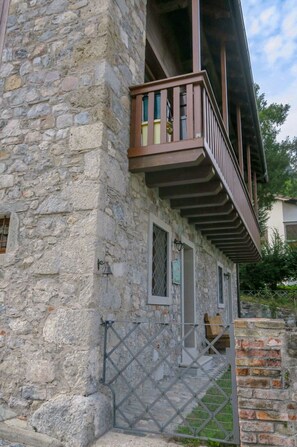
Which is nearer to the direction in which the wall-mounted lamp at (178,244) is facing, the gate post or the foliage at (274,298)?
the gate post

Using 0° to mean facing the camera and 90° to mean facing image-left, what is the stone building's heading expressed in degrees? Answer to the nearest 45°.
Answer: approximately 315°
